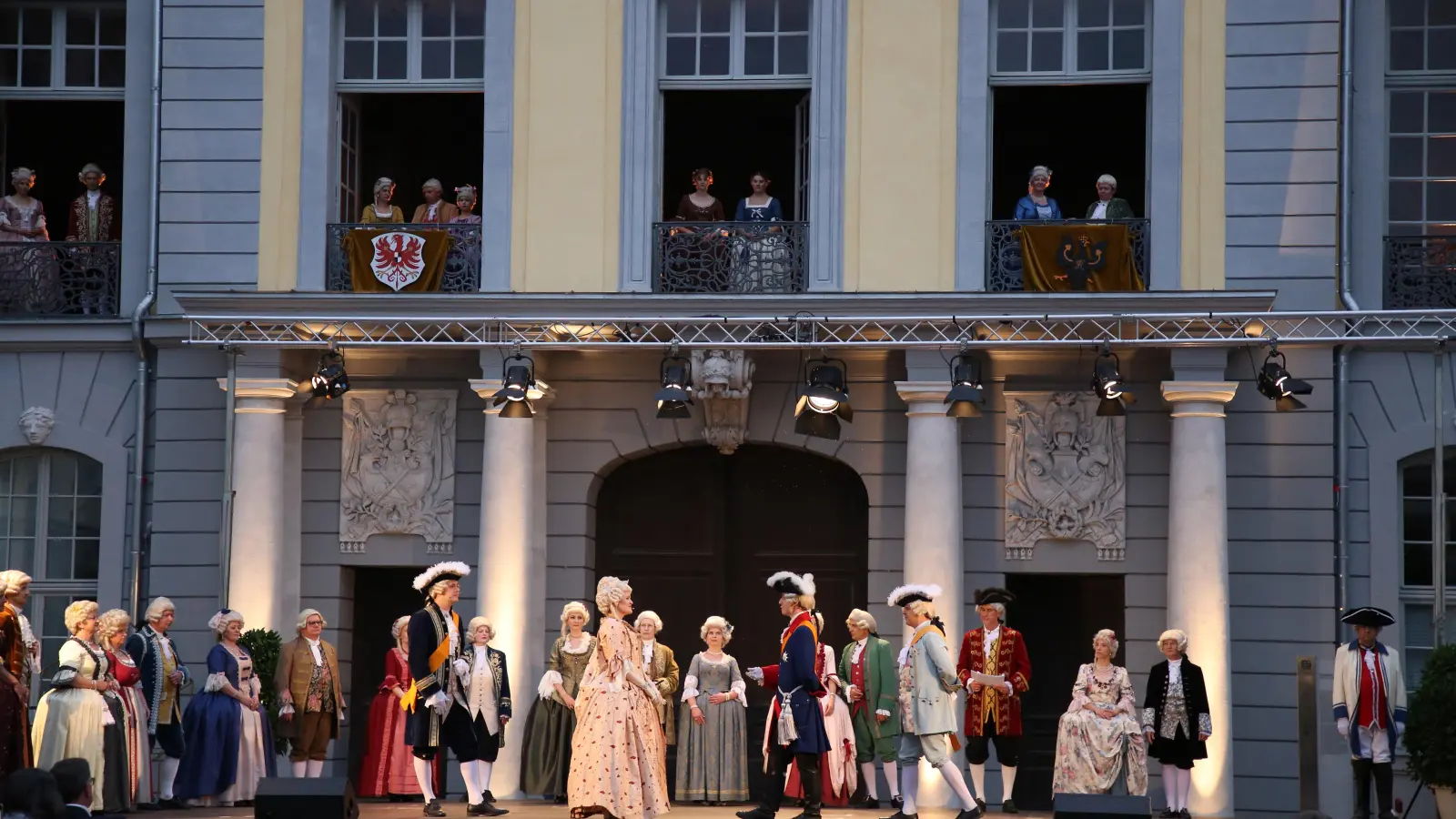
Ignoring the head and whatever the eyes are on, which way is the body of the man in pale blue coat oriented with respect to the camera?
to the viewer's left

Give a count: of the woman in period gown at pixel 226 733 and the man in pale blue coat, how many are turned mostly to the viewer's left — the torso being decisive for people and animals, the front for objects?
1

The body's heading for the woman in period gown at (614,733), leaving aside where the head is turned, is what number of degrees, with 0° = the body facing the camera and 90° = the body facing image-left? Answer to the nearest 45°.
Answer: approximately 270°

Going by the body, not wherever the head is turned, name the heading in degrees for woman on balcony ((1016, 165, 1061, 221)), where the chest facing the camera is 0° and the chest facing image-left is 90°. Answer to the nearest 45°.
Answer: approximately 0°

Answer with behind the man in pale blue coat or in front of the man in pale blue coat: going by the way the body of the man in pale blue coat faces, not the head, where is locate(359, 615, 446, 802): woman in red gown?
in front

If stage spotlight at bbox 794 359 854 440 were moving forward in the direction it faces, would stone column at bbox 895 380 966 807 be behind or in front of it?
behind

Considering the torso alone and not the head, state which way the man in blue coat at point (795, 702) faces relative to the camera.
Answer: to the viewer's left

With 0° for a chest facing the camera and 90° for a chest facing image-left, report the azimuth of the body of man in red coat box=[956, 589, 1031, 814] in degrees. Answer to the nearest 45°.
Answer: approximately 0°

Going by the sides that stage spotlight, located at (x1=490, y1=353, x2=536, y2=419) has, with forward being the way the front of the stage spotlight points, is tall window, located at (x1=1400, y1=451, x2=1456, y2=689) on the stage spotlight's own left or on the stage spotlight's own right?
on the stage spotlight's own left

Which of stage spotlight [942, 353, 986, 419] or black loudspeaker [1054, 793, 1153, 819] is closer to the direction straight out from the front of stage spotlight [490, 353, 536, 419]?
the black loudspeaker
